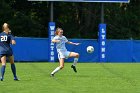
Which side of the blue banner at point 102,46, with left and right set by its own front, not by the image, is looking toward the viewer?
front
